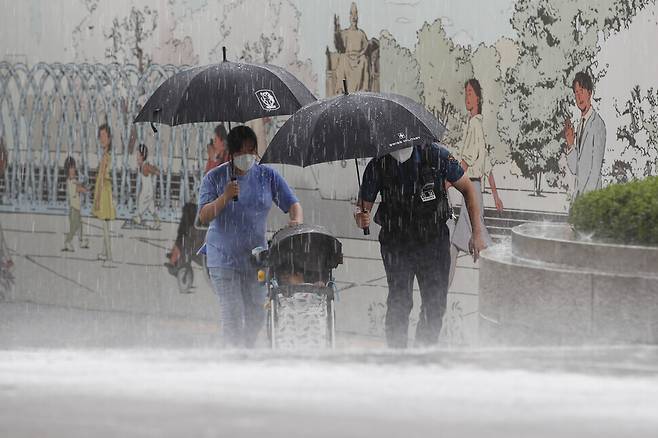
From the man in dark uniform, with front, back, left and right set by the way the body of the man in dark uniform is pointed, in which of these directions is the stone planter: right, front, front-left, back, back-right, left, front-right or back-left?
left

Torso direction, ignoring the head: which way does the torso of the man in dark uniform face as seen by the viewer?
toward the camera

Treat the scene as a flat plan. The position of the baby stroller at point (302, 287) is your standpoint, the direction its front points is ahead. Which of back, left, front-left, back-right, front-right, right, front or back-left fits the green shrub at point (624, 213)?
left

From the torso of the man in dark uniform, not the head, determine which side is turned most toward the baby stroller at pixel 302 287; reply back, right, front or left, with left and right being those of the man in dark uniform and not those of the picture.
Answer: right

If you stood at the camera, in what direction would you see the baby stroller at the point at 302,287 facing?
facing the viewer

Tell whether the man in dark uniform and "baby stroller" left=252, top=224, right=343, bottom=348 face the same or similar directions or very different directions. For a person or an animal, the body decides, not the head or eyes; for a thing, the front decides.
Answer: same or similar directions

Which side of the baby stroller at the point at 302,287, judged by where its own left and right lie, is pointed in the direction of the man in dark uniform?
left

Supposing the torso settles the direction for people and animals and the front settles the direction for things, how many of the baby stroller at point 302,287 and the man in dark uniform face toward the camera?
2

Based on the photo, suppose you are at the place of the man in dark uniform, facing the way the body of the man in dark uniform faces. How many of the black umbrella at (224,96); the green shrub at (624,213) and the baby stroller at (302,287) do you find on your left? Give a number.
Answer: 1

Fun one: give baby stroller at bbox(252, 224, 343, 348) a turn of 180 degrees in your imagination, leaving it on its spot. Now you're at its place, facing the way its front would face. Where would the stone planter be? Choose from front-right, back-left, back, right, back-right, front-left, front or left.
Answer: right

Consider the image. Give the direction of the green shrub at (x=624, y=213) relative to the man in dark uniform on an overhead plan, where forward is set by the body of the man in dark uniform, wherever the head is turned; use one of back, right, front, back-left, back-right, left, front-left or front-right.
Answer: left

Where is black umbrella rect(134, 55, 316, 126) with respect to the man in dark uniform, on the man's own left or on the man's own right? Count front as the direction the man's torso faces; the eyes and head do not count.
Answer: on the man's own right
